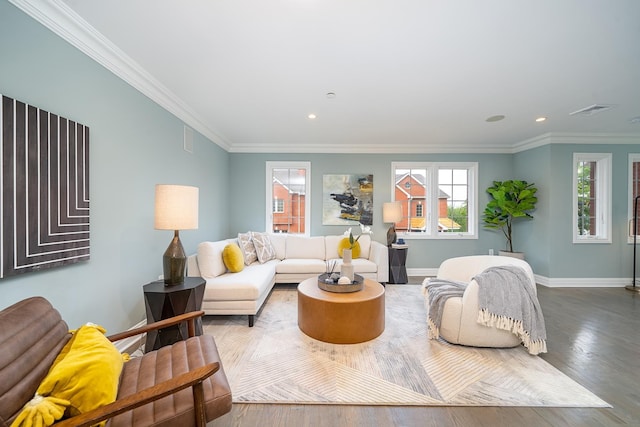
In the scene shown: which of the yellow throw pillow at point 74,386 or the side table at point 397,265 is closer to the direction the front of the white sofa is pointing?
the yellow throw pillow

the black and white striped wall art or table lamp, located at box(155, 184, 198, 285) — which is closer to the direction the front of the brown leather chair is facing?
the table lamp

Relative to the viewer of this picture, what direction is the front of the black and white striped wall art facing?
facing the viewer and to the right of the viewer

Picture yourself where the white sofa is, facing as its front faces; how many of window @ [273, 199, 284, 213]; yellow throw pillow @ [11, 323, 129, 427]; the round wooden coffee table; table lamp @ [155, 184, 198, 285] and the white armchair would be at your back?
1

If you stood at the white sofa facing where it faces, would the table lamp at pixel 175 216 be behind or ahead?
ahead

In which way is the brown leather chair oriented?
to the viewer's right

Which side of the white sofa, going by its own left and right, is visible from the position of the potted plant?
left

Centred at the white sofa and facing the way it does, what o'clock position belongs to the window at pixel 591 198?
The window is roughly at 9 o'clock from the white sofa.

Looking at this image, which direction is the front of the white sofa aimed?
toward the camera

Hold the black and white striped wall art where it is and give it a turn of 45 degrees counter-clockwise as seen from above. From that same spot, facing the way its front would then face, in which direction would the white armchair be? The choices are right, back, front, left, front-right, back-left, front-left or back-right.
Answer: front-right

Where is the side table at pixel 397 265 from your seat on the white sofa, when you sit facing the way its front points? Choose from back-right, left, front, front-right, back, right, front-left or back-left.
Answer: left

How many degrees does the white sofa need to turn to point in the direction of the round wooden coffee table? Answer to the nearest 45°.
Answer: approximately 45° to its left

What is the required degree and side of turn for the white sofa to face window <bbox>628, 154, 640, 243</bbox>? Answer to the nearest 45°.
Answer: approximately 90° to its left

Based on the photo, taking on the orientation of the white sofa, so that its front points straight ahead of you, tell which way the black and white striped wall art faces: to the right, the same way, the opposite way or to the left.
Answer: to the left

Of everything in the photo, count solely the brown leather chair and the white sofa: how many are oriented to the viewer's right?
1
